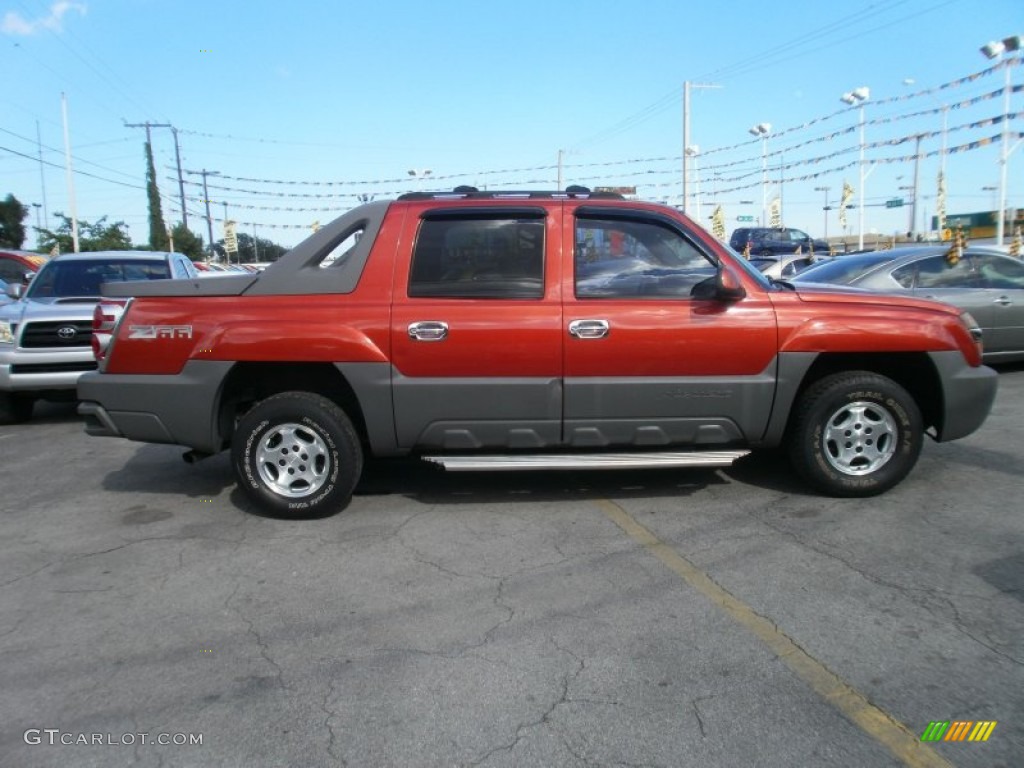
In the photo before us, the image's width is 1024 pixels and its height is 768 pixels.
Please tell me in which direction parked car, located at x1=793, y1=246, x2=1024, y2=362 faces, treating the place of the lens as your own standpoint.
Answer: facing away from the viewer and to the right of the viewer

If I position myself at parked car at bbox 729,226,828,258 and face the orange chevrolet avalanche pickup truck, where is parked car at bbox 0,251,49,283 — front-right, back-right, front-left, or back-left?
front-right

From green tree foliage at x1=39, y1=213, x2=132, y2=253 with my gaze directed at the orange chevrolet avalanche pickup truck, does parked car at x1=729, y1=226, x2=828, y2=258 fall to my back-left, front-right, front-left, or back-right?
front-left

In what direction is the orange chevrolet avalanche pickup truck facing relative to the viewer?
to the viewer's right

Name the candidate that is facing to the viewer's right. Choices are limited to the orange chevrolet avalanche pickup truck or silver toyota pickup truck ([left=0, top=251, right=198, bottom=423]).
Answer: the orange chevrolet avalanche pickup truck

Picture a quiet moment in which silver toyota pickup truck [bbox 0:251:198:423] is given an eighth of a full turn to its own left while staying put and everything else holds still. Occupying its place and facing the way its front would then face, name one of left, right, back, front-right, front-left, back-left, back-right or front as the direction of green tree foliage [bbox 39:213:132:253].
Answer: back

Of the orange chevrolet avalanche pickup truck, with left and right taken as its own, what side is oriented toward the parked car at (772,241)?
left

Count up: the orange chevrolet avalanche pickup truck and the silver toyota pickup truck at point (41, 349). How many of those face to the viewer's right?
1

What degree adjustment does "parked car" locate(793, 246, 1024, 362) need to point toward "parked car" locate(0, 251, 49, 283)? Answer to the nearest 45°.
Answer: approximately 135° to its left

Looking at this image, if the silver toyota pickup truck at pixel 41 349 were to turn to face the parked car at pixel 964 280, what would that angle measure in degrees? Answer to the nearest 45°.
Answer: approximately 90° to its left

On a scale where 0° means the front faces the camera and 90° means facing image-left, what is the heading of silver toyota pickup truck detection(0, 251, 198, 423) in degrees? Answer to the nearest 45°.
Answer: approximately 45°

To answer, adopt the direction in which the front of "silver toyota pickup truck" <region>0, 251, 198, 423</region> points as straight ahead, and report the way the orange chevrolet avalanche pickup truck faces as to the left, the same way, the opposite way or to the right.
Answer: to the left

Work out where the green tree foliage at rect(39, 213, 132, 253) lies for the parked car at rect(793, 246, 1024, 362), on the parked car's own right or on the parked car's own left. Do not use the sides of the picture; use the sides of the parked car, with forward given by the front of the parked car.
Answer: on the parked car's own left

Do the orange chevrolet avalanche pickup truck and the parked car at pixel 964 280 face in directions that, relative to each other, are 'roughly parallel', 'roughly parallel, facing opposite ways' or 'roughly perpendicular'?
roughly parallel
